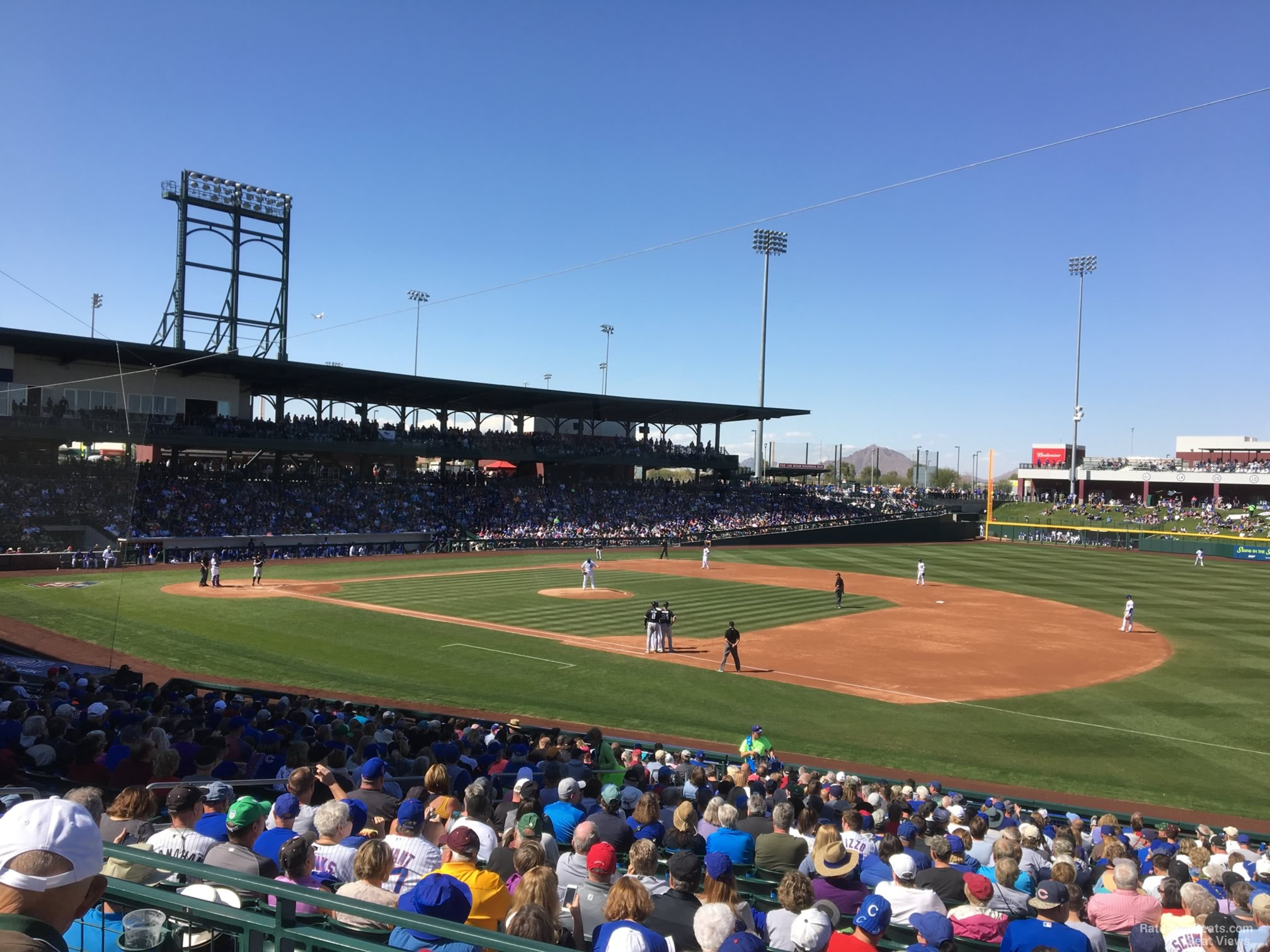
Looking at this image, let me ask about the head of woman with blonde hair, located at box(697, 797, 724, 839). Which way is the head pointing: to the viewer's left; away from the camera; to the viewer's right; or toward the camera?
away from the camera

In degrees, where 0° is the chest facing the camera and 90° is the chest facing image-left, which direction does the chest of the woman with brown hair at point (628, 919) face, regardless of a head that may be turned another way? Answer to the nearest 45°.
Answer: approximately 180°

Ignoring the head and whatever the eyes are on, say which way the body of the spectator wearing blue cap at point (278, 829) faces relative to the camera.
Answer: away from the camera

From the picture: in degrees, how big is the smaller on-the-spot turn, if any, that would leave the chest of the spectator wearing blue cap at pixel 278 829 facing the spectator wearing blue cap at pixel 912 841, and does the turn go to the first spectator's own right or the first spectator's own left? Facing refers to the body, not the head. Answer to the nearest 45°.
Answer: approximately 90° to the first spectator's own right

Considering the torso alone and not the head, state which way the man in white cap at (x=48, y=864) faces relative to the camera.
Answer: away from the camera

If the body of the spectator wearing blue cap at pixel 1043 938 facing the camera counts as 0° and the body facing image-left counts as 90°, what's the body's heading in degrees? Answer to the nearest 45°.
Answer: approximately 180°

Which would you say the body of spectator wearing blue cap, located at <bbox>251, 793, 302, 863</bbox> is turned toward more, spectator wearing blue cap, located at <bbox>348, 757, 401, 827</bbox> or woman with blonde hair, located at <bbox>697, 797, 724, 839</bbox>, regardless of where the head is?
the spectator wearing blue cap

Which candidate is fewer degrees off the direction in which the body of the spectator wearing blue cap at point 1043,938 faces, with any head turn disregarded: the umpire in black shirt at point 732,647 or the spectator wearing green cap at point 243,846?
the umpire in black shirt

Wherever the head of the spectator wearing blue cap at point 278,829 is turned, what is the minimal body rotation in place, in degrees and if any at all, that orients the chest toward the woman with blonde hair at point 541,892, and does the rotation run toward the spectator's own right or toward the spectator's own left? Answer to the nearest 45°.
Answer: approximately 135° to the spectator's own right

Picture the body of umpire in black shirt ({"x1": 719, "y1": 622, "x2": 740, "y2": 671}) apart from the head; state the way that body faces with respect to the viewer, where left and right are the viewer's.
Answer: facing away from the viewer

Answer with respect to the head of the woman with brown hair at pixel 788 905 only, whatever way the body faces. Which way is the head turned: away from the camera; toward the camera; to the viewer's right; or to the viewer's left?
away from the camera

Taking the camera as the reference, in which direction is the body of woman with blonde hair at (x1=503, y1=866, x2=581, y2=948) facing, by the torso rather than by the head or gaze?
away from the camera
